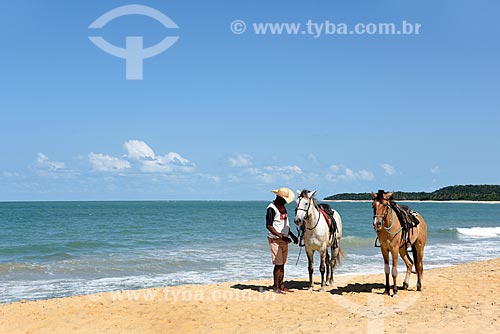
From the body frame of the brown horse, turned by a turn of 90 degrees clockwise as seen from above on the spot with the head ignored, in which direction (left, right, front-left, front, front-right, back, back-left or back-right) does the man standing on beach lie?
front-left

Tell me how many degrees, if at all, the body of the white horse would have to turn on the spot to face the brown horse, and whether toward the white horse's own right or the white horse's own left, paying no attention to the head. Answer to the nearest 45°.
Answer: approximately 135° to the white horse's own left

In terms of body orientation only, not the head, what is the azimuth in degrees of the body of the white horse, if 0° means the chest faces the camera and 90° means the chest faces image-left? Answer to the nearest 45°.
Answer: approximately 45°

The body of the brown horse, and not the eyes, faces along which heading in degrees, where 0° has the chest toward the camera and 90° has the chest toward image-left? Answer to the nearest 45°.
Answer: approximately 45°

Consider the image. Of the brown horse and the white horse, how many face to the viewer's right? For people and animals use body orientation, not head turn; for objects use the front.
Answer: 0

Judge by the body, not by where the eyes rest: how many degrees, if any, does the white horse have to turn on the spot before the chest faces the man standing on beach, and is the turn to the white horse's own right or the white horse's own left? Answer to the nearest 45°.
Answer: approximately 45° to the white horse's own right

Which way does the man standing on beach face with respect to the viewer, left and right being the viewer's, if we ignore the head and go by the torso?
facing the viewer and to the right of the viewer

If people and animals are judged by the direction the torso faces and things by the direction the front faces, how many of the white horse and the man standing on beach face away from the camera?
0
